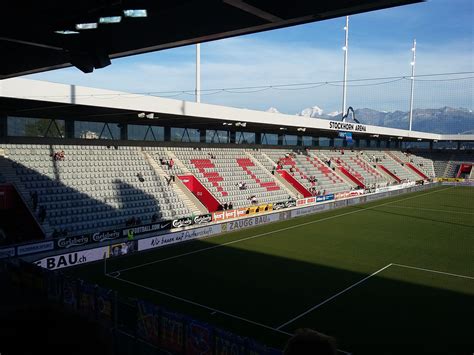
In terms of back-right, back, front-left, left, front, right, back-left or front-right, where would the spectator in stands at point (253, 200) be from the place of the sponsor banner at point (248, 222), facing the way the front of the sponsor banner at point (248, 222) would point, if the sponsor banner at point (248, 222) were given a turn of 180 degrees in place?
front-right

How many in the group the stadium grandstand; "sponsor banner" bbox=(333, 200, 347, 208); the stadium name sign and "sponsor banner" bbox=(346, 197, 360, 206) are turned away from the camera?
0

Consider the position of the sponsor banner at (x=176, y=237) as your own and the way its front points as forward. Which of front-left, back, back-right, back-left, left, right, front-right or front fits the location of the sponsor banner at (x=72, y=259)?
right

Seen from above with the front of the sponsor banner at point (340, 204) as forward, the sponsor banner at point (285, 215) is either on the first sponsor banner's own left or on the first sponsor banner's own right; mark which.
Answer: on the first sponsor banner's own right

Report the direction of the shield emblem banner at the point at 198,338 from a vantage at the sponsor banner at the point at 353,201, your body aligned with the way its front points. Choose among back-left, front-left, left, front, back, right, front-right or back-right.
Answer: front-right

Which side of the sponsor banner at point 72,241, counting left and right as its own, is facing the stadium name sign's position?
left

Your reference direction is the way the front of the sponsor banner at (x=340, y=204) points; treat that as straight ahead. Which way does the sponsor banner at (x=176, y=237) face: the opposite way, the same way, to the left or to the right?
the same way

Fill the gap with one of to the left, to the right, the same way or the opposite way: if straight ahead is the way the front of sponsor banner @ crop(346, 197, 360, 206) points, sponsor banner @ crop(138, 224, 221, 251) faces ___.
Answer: the same way

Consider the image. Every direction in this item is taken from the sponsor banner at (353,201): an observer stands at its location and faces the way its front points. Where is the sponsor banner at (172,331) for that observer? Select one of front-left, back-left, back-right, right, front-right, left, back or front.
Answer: front-right

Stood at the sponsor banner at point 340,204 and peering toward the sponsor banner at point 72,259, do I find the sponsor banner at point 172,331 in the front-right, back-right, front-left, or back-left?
front-left

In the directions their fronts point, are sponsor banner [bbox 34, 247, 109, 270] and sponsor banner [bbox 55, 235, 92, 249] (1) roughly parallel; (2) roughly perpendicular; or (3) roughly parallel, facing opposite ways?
roughly parallel

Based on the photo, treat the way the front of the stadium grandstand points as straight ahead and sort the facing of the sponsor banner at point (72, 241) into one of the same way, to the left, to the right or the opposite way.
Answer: the same way

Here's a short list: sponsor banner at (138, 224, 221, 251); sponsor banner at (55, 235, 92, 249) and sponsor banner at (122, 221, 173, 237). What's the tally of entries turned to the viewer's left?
0

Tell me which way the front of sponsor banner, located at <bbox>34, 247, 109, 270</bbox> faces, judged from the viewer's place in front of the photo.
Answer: facing the viewer and to the right of the viewer

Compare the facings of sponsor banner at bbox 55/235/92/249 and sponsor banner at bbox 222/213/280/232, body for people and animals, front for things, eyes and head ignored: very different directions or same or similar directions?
same or similar directions

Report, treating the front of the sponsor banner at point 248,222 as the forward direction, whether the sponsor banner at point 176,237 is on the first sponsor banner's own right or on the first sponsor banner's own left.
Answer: on the first sponsor banner's own right

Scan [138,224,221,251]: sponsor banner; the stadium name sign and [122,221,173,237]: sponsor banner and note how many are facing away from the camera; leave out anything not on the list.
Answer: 0

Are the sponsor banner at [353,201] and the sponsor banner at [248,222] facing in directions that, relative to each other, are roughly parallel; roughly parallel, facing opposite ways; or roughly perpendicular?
roughly parallel

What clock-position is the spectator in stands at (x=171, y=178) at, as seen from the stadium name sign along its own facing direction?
The spectator in stands is roughly at 3 o'clock from the stadium name sign.
